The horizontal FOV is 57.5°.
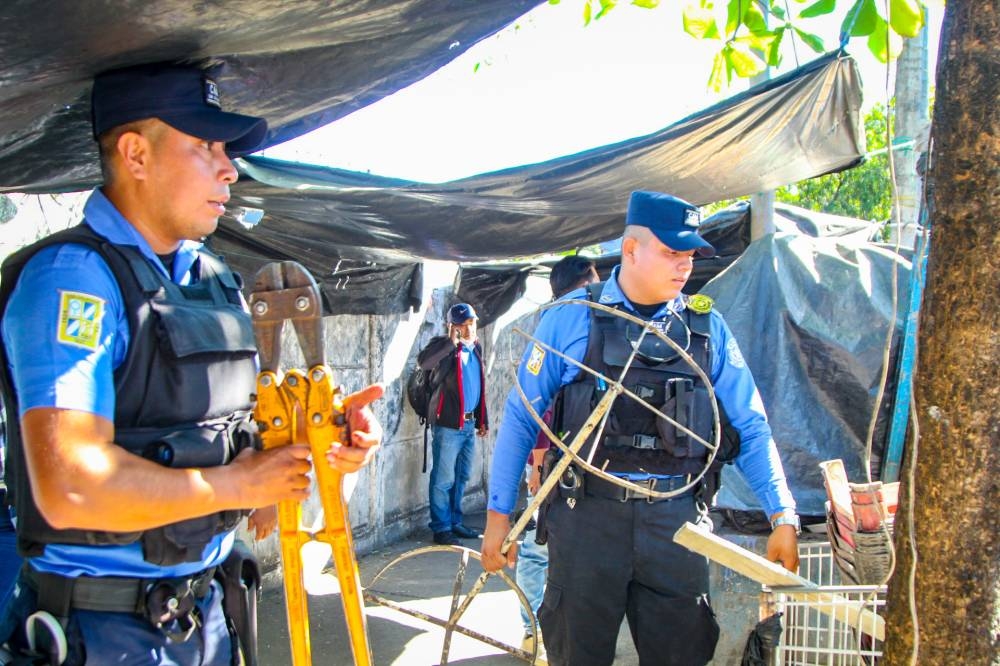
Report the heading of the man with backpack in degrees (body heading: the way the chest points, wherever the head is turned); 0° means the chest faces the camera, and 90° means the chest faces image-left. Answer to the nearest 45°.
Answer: approximately 315°

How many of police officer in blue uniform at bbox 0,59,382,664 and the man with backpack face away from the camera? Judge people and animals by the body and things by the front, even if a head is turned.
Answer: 0

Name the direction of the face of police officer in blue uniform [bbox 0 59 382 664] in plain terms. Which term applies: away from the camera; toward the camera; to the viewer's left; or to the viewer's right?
to the viewer's right

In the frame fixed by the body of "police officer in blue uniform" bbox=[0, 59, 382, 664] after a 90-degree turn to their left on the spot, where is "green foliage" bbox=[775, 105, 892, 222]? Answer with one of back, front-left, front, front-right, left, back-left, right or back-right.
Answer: front

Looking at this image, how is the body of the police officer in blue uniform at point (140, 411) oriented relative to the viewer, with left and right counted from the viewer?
facing the viewer and to the right of the viewer

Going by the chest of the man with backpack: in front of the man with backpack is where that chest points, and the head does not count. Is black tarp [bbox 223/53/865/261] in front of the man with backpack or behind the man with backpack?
in front

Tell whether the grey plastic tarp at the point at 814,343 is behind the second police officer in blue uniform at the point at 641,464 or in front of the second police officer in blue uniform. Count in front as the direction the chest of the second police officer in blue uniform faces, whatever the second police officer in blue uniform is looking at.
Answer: behind

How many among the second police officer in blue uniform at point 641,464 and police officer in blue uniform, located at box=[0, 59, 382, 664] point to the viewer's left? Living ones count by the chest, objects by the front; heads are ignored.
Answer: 0

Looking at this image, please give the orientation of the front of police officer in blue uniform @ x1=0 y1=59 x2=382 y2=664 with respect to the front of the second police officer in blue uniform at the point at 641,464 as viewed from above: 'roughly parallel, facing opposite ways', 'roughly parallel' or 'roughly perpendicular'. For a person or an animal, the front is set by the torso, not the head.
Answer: roughly perpendicular

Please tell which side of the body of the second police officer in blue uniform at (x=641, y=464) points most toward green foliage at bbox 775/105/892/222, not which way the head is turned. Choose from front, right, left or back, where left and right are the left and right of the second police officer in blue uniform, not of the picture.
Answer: back
